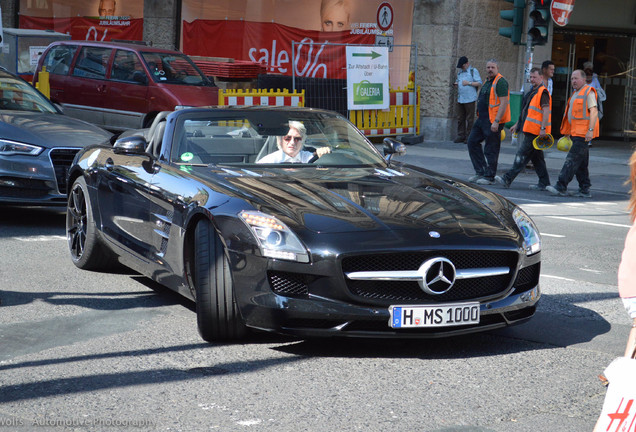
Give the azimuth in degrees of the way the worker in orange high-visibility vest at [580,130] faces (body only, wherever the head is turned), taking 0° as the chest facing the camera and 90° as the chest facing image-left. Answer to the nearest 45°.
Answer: approximately 45°

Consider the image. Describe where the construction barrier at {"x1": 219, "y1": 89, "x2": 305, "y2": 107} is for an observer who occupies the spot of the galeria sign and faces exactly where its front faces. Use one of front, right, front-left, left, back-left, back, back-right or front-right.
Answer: front-right

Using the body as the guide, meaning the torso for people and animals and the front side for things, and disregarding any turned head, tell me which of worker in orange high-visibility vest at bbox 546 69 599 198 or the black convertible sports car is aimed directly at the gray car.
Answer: the worker in orange high-visibility vest

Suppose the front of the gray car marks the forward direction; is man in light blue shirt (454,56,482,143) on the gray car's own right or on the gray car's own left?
on the gray car's own left

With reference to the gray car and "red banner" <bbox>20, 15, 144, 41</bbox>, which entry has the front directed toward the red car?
the red banner

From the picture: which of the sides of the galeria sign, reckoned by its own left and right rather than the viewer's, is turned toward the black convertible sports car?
front

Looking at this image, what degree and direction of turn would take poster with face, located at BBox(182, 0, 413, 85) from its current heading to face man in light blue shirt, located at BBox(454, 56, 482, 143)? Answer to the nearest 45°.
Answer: approximately 45° to its left

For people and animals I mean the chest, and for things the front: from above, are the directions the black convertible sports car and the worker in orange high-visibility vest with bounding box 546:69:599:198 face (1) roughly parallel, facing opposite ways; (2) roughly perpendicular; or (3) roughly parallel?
roughly perpendicular

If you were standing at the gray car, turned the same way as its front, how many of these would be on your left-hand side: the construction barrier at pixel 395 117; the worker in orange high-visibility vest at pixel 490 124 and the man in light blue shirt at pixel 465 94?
3
